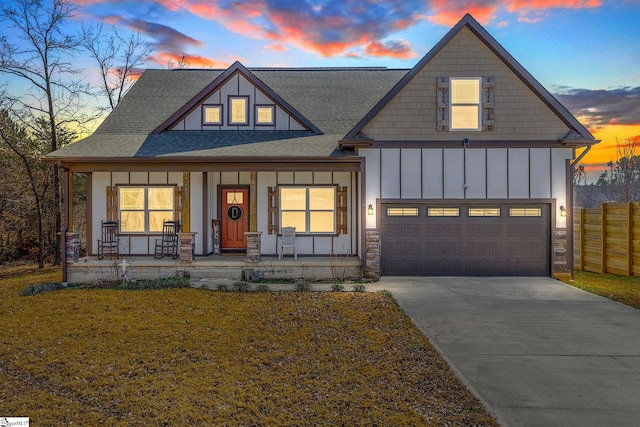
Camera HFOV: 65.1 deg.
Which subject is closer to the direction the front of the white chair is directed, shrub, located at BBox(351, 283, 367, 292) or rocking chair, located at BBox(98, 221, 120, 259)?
the shrub

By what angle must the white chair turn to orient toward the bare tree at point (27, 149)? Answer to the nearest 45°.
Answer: approximately 135° to its right

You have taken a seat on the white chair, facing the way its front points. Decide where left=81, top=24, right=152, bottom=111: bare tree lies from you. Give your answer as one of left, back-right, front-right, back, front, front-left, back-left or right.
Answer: back-right

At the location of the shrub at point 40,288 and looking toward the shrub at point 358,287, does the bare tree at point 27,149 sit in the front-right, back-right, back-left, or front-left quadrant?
back-left

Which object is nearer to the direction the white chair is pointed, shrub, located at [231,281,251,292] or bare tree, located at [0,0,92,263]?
the shrub

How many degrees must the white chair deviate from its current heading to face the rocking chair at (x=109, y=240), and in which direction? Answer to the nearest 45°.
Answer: approximately 90° to its right

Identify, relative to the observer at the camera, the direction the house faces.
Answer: facing the viewer

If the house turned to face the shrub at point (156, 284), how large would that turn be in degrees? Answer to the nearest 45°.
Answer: approximately 90° to its right

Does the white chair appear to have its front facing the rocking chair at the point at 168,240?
no

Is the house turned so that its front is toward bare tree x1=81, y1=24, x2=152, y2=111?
no
